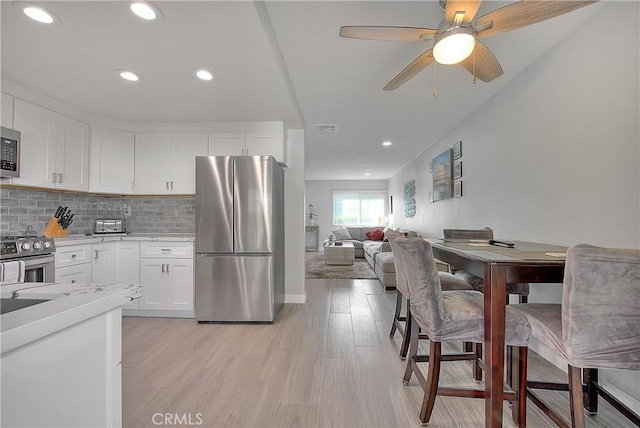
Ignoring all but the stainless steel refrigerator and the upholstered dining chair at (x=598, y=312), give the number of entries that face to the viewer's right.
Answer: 0

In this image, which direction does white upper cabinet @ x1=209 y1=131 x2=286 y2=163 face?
toward the camera

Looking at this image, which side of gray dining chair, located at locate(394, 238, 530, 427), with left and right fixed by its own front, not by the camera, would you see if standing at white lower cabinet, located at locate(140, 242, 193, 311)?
back

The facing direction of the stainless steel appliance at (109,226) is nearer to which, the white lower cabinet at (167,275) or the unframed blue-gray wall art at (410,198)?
the white lower cabinet

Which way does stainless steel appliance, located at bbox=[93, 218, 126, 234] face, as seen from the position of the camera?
facing the viewer

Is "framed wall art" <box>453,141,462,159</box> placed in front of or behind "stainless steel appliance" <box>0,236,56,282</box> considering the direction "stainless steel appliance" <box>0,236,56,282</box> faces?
in front

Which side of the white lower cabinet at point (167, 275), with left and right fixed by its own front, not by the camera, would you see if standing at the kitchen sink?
front

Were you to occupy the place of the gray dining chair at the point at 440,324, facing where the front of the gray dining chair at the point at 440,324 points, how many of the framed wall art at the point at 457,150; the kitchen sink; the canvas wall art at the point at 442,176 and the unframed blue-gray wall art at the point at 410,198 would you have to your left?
3

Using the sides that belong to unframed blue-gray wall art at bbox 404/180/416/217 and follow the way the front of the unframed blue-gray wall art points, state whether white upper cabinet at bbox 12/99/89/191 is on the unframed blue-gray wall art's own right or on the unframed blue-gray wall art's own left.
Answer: on the unframed blue-gray wall art's own left

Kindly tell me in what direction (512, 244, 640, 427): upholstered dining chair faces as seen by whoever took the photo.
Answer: facing away from the viewer and to the left of the viewer

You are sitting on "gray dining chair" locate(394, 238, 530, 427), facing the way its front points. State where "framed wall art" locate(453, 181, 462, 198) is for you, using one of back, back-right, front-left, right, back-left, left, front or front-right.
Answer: left

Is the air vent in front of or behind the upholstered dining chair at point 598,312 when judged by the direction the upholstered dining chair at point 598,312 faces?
in front

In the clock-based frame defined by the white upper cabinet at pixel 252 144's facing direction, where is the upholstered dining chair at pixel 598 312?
The upholstered dining chair is roughly at 11 o'clock from the white upper cabinet.

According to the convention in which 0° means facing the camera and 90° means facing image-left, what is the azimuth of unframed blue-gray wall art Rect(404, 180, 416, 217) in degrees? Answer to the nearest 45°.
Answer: approximately 90°

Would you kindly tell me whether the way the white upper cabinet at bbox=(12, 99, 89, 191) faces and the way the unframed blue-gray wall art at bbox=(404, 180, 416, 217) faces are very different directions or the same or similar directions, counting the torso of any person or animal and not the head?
very different directions

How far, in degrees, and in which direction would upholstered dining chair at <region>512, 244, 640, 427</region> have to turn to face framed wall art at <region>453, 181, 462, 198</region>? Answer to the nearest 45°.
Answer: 0° — it already faces it

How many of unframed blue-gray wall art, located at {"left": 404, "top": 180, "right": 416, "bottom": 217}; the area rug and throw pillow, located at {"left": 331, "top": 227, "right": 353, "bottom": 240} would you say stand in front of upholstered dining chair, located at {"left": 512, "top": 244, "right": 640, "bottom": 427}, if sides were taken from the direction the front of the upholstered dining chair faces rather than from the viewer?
3

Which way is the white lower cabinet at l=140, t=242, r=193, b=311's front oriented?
toward the camera

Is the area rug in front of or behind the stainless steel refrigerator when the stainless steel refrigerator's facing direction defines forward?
behind
